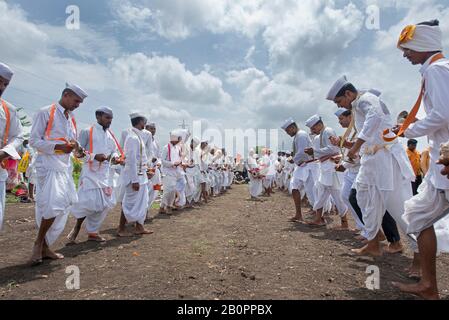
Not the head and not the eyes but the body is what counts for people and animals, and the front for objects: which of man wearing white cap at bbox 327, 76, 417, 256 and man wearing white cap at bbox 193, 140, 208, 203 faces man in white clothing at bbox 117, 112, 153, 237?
man wearing white cap at bbox 327, 76, 417, 256

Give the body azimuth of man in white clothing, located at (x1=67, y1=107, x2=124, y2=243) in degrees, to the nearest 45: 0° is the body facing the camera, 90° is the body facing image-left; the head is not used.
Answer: approximately 315°

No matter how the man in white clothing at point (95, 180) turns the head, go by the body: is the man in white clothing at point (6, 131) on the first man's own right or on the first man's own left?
on the first man's own right

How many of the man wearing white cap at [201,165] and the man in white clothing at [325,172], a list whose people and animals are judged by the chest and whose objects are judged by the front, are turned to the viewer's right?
1

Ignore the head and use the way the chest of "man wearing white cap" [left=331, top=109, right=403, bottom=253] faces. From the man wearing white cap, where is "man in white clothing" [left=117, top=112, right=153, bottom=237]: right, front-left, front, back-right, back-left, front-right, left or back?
front

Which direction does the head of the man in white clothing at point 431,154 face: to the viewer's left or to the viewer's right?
to the viewer's left

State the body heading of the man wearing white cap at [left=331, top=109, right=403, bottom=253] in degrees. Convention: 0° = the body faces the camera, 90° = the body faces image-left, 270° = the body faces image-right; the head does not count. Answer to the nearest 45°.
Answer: approximately 90°

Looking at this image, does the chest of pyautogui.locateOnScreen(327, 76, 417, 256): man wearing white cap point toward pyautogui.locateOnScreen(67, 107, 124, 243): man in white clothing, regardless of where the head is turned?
yes

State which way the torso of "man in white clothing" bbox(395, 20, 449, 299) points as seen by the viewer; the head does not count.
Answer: to the viewer's left

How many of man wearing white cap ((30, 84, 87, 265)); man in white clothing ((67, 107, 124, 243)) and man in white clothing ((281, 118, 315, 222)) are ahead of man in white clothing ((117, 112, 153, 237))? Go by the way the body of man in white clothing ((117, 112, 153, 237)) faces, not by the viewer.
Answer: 1

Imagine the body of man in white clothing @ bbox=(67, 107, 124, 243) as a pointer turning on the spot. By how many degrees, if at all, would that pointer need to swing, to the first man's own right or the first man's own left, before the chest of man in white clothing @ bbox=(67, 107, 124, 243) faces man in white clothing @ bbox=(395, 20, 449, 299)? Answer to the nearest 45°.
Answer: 0° — they already face them

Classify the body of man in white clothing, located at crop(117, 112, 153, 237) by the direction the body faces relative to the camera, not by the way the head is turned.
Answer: to the viewer's right

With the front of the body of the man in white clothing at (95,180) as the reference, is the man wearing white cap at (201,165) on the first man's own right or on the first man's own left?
on the first man's own left

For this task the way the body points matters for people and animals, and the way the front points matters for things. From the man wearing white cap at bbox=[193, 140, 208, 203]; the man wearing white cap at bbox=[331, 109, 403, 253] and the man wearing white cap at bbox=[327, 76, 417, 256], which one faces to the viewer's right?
the man wearing white cap at bbox=[193, 140, 208, 203]

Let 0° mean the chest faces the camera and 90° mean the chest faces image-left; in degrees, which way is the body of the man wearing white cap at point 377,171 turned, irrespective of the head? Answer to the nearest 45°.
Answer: approximately 90°

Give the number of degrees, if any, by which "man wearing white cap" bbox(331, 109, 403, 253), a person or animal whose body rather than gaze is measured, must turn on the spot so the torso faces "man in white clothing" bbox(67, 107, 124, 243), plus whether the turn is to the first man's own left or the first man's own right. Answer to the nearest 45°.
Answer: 0° — they already face them

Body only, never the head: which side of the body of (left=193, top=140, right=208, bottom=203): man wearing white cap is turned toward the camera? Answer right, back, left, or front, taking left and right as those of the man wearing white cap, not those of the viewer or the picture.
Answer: right

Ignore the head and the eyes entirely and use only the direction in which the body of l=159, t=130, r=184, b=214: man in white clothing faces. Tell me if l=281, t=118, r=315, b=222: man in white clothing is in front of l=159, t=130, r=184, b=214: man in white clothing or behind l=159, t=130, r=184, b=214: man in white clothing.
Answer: in front

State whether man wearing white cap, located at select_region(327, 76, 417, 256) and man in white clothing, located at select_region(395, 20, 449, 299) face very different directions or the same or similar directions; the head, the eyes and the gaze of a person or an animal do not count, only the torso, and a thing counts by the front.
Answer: same or similar directions

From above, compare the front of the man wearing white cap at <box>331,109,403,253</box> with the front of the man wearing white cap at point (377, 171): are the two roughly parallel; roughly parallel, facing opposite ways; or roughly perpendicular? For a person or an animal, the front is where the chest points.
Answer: roughly parallel
